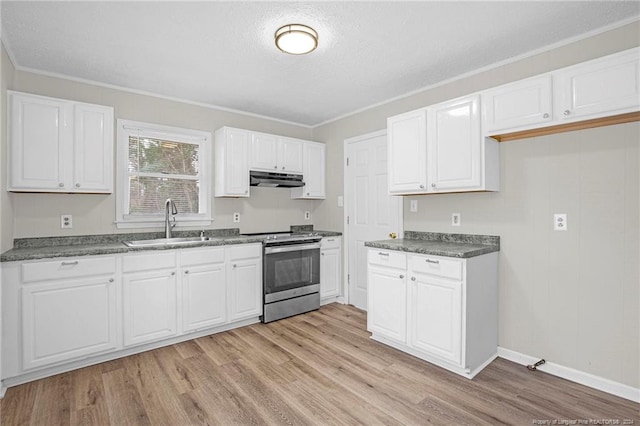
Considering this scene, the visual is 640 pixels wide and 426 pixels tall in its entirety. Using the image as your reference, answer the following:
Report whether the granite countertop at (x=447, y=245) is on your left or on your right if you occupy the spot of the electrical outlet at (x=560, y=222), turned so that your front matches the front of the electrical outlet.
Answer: on your right

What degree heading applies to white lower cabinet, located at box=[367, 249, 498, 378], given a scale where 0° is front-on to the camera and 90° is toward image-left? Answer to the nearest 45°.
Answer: approximately 45°

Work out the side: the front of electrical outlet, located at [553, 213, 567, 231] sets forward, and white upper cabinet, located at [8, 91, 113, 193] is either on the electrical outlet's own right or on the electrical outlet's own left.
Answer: on the electrical outlet's own right

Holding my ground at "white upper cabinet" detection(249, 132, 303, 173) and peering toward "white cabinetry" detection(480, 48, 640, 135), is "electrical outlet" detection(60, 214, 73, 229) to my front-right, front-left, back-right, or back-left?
back-right

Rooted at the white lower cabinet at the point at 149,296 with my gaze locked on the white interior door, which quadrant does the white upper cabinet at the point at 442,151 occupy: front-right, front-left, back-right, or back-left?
front-right

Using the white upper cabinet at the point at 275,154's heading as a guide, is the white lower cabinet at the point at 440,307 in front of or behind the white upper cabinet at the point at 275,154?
in front

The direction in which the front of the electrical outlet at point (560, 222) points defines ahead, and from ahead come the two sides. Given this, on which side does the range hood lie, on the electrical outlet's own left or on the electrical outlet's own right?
on the electrical outlet's own right

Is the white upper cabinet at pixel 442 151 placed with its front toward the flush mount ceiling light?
yes

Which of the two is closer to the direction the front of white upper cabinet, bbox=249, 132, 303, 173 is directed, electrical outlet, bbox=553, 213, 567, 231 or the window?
the electrical outlet

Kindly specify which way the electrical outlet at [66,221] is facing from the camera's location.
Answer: facing the viewer

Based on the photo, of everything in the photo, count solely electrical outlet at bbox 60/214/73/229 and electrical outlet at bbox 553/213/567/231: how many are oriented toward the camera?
2
